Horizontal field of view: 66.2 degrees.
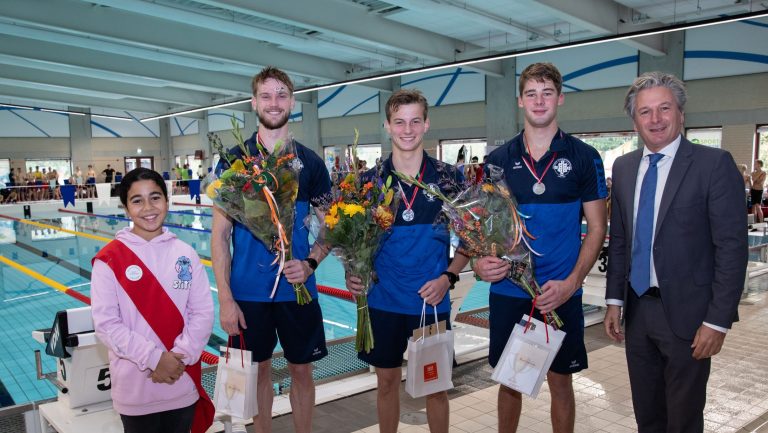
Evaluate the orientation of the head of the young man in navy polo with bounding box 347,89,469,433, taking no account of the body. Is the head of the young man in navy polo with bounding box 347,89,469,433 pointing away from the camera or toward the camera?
toward the camera

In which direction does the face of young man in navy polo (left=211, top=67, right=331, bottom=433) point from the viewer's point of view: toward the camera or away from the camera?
toward the camera

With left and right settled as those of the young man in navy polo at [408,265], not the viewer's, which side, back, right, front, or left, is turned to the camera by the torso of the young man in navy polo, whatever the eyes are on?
front

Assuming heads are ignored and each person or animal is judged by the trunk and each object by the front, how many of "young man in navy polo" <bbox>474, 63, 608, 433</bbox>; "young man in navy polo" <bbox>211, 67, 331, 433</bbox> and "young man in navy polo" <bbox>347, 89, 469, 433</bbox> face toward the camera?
3

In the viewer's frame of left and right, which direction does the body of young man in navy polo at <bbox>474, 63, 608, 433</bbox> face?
facing the viewer

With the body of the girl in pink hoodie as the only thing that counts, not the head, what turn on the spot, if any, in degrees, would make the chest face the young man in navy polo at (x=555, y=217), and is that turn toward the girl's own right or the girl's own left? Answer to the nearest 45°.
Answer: approximately 90° to the girl's own left

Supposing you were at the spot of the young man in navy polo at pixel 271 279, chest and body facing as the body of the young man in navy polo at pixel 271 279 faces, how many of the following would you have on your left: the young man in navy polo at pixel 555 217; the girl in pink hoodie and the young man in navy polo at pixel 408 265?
2

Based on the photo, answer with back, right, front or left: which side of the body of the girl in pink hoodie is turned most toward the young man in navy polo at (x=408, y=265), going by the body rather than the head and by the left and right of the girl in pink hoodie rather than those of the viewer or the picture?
left

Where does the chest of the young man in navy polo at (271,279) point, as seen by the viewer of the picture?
toward the camera

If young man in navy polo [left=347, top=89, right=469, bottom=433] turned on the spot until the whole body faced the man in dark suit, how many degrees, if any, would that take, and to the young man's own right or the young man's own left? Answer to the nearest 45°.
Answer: approximately 90° to the young man's own left

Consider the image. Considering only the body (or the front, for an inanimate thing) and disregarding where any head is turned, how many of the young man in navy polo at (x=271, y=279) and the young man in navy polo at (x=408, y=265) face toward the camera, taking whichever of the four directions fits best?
2

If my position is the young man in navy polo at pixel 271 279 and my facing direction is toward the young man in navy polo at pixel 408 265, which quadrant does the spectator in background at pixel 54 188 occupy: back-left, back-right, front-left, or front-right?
back-left

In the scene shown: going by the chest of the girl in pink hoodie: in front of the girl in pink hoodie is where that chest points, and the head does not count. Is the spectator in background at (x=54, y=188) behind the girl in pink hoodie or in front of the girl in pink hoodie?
behind

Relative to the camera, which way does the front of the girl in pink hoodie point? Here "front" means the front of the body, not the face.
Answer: toward the camera
